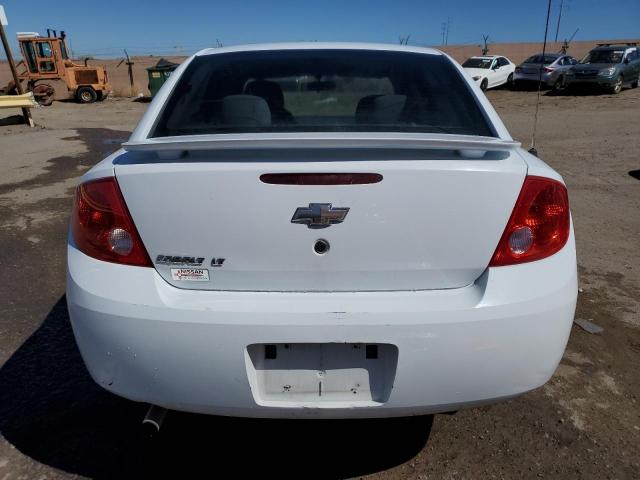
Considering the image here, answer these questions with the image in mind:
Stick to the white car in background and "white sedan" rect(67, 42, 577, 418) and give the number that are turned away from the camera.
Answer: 1

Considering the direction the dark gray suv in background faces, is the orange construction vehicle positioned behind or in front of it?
in front

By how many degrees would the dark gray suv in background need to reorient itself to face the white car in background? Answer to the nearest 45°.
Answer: approximately 45° to its right

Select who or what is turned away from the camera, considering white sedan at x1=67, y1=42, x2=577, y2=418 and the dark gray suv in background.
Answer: the white sedan

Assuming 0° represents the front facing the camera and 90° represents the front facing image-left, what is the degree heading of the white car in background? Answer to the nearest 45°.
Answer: approximately 45°

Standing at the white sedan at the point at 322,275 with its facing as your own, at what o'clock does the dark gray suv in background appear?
The dark gray suv in background is roughly at 1 o'clock from the white sedan.

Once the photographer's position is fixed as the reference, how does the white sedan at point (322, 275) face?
facing away from the viewer

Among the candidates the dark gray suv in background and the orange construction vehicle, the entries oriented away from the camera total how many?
0

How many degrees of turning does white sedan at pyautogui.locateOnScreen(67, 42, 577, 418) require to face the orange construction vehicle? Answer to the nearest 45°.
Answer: approximately 45° to its left

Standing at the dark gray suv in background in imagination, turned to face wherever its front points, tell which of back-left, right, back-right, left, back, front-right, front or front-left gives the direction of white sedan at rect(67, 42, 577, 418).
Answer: front-left
